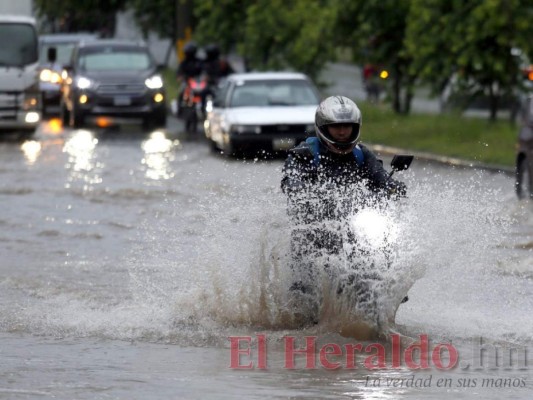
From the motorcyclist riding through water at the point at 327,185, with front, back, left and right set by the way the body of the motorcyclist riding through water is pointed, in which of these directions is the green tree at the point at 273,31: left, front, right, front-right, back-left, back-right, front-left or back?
back-left

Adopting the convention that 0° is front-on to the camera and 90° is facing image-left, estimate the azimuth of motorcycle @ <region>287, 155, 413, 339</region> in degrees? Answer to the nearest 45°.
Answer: approximately 0°

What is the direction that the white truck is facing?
toward the camera

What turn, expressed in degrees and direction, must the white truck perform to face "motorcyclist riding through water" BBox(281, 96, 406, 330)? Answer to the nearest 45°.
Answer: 0° — it already faces them

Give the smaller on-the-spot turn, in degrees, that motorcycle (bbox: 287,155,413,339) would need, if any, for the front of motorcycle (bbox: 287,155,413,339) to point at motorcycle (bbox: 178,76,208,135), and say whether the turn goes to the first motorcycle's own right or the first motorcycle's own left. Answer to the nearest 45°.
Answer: approximately 180°

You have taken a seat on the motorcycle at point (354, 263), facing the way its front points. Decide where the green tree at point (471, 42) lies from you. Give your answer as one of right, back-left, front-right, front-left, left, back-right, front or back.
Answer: back

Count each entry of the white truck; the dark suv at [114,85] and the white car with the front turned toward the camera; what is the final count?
3

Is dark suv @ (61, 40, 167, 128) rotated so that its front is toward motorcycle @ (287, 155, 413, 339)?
yes

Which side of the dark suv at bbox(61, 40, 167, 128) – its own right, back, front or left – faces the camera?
front

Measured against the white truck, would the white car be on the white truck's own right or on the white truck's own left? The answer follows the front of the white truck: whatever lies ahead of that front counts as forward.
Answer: on the white truck's own left

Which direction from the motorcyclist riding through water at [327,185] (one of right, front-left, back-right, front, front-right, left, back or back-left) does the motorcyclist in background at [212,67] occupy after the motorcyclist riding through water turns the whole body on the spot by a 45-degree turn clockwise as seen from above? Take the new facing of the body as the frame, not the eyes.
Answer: back

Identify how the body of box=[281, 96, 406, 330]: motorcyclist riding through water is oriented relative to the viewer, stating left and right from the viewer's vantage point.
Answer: facing the viewer and to the right of the viewer
